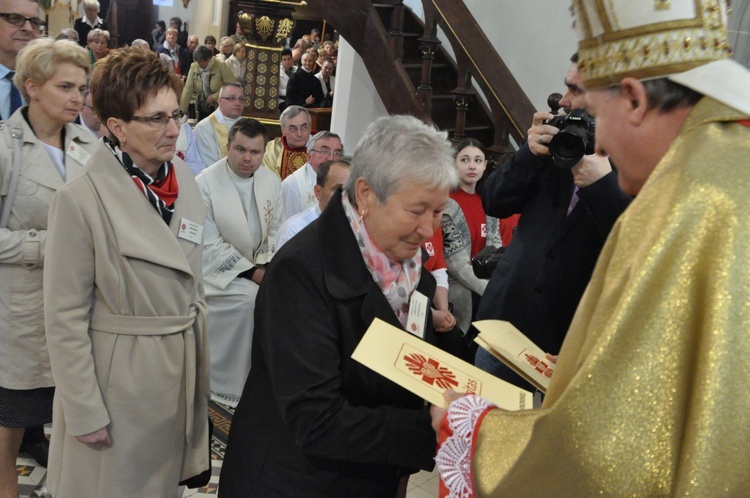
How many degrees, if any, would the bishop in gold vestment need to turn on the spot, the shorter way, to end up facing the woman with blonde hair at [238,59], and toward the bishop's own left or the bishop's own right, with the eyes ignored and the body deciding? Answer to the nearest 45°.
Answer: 0° — they already face them

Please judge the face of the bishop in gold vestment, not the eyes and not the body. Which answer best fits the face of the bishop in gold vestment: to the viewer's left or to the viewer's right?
to the viewer's left

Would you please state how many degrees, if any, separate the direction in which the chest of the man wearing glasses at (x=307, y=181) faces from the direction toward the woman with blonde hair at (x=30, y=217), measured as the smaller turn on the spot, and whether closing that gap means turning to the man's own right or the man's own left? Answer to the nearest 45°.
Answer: approximately 90° to the man's own right

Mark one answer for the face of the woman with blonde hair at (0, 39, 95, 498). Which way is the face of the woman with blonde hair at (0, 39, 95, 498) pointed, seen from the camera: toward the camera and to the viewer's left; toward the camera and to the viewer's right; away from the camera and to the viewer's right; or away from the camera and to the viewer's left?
toward the camera and to the viewer's right

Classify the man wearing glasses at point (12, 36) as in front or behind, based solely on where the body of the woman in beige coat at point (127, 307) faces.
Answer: behind

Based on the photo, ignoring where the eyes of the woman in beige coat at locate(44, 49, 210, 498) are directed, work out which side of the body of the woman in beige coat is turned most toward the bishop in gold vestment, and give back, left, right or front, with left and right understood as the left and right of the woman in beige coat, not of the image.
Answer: front

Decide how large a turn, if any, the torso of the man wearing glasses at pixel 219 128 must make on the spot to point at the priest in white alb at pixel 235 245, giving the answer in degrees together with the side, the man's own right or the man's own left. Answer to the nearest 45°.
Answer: approximately 45° to the man's own right

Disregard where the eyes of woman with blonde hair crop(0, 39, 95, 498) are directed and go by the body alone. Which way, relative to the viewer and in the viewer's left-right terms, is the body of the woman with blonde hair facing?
facing the viewer and to the right of the viewer

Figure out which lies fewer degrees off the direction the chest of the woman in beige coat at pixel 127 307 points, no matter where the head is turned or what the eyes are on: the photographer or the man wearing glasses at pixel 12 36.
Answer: the photographer

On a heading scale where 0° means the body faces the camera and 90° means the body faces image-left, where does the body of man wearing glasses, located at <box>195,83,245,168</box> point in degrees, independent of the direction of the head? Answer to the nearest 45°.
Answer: approximately 315°

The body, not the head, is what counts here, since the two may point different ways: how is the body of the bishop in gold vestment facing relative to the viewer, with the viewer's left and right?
facing away from the viewer and to the left of the viewer

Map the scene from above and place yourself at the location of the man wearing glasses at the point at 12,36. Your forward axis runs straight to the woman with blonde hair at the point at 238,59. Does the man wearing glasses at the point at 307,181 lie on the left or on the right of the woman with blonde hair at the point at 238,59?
right

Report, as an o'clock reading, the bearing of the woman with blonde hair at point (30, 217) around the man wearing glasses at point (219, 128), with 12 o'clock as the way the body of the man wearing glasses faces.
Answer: The woman with blonde hair is roughly at 2 o'clock from the man wearing glasses.
